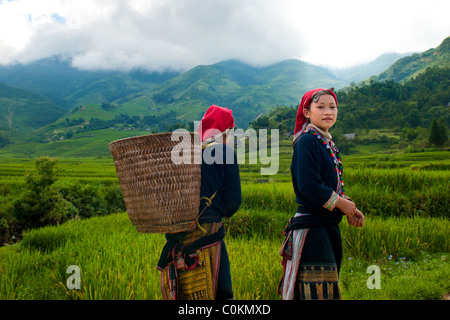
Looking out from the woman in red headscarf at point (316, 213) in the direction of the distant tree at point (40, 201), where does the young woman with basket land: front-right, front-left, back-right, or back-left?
front-left

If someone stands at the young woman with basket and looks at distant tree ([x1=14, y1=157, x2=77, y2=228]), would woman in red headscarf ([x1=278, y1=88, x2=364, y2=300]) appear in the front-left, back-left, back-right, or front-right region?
back-right

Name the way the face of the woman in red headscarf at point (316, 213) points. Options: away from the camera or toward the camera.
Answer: toward the camera

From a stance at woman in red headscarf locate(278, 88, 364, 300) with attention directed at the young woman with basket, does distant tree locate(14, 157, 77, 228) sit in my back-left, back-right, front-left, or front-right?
front-right

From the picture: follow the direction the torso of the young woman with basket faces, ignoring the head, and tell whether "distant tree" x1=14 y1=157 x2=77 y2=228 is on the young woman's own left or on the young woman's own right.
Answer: on the young woman's own left

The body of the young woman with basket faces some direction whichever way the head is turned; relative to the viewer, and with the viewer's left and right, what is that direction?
facing away from the viewer and to the right of the viewer
